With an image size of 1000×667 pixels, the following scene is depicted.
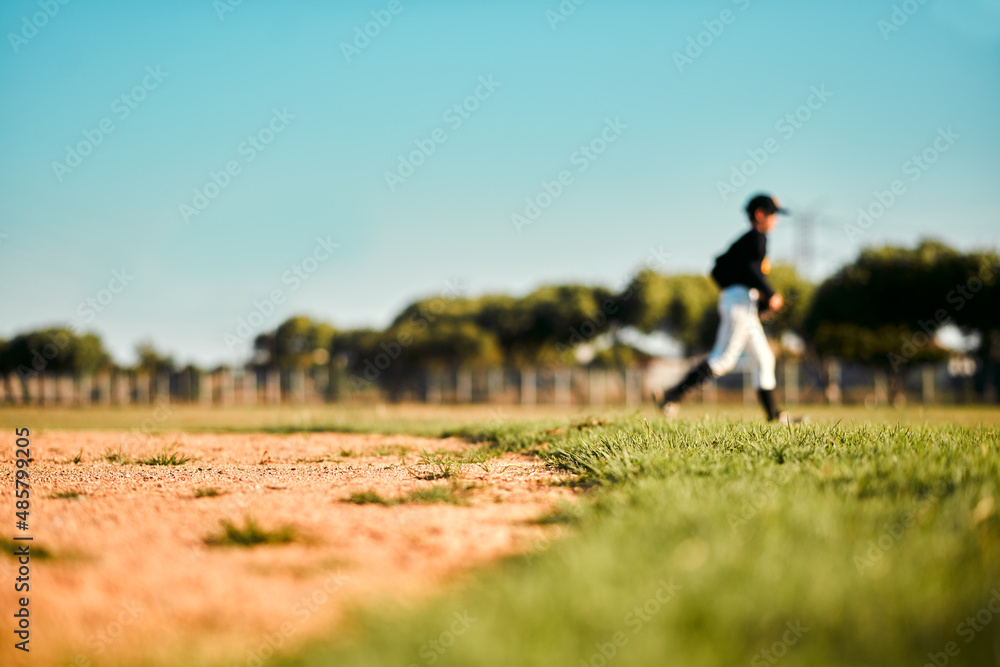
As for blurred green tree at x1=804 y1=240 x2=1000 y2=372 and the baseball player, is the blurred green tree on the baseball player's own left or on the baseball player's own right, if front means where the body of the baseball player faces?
on the baseball player's own left

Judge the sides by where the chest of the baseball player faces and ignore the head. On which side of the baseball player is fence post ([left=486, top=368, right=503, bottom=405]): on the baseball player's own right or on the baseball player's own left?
on the baseball player's own left

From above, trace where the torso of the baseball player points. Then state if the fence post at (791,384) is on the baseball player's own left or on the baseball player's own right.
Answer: on the baseball player's own left

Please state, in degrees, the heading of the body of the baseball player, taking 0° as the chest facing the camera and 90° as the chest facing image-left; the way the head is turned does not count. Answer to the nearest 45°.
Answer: approximately 270°

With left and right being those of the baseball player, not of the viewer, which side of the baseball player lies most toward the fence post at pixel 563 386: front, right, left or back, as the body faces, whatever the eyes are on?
left

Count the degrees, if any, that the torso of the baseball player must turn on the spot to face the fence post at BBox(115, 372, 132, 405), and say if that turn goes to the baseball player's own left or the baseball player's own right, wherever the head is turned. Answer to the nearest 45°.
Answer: approximately 135° to the baseball player's own left

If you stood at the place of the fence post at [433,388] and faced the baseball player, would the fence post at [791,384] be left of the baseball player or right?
left

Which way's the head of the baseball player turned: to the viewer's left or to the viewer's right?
to the viewer's right
